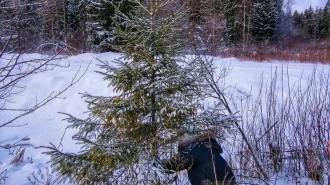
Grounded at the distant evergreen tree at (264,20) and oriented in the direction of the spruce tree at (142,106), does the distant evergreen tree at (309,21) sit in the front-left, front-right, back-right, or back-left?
back-left

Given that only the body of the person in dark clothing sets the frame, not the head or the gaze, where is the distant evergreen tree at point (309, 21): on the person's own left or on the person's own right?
on the person's own right

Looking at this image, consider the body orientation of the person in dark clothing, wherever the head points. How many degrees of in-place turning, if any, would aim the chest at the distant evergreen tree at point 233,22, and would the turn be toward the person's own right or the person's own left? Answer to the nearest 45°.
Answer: approximately 45° to the person's own right

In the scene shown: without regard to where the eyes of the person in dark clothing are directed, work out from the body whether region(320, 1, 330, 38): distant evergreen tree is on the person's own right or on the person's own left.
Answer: on the person's own right

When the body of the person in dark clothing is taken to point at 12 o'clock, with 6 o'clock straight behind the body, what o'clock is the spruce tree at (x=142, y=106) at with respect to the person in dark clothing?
The spruce tree is roughly at 11 o'clock from the person in dark clothing.

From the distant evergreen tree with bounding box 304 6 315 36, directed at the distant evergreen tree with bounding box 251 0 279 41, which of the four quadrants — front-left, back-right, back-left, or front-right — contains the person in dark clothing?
front-left

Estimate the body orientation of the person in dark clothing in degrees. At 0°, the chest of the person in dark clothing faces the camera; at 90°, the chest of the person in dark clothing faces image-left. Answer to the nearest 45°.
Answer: approximately 135°

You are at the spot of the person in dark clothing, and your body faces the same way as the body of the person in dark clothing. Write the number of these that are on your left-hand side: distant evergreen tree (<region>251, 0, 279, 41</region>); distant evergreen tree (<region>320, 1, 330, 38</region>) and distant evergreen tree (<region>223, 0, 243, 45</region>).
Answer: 0
